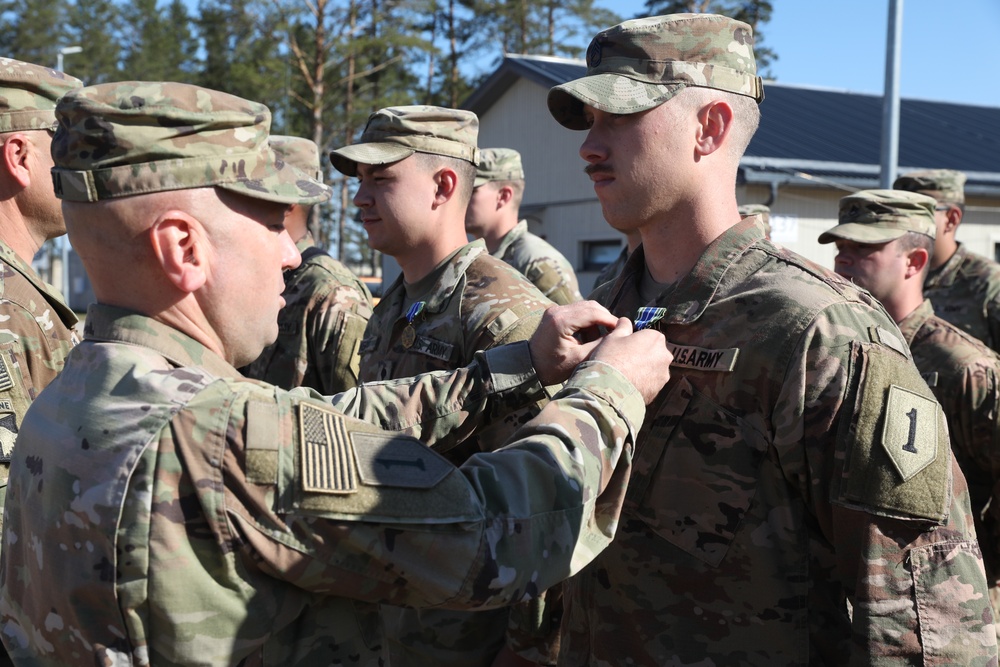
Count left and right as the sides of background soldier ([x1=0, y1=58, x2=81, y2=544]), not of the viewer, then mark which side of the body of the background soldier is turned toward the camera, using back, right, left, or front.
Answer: right

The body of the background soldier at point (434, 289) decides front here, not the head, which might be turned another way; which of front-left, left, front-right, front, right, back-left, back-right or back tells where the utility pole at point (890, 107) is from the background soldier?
back

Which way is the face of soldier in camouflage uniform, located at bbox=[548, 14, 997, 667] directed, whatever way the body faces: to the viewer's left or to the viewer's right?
to the viewer's left

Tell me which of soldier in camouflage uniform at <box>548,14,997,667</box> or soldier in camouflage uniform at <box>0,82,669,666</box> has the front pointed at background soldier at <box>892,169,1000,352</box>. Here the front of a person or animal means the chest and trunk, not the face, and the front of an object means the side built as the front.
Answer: soldier in camouflage uniform at <box>0,82,669,666</box>

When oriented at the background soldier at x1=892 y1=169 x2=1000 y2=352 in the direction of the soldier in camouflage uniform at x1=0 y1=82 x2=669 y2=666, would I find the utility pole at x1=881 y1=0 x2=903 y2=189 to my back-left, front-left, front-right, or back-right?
back-right

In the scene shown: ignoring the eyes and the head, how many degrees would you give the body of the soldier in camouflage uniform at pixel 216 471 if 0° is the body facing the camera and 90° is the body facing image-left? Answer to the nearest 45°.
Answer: approximately 225°

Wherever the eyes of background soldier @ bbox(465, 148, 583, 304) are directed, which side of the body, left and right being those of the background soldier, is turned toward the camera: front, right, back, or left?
left

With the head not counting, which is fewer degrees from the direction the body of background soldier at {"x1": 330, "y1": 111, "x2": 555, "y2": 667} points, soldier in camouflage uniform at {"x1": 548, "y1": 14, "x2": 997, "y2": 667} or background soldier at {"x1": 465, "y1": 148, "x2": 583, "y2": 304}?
the soldier in camouflage uniform
